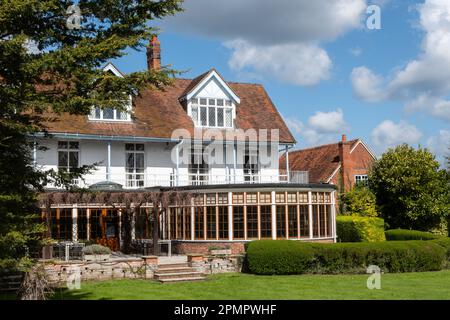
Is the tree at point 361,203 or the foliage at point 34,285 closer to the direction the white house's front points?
the foliage

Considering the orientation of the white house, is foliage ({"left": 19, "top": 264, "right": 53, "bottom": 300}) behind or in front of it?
in front

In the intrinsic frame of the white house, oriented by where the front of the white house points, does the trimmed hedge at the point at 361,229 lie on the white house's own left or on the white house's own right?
on the white house's own left

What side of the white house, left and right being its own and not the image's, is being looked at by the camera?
front

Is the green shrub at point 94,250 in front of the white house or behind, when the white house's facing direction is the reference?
in front

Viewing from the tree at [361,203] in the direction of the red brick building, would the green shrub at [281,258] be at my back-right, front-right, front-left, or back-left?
back-left

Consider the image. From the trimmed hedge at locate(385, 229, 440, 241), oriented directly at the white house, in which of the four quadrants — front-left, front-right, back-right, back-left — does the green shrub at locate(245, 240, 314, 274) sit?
front-left

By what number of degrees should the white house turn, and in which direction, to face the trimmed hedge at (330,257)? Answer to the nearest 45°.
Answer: approximately 45° to its left
